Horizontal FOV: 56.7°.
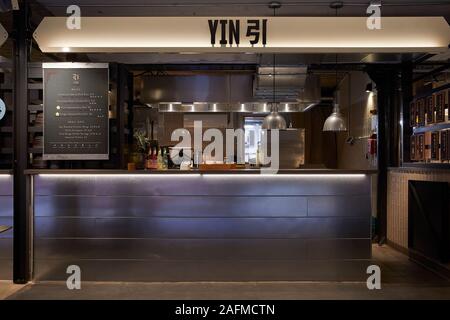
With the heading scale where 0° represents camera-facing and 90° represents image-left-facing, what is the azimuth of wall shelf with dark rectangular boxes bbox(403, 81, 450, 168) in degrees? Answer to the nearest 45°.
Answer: approximately 45°

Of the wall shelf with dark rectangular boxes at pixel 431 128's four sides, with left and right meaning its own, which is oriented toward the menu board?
front

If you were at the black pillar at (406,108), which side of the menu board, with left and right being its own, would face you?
left

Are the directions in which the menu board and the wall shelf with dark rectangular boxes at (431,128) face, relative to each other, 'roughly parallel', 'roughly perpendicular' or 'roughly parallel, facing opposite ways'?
roughly perpendicular

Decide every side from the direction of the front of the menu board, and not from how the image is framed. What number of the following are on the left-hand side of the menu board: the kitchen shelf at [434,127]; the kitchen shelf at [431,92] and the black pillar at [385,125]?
3

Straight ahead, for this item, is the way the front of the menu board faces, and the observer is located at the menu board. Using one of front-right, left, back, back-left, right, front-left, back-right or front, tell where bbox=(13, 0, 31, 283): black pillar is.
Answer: right

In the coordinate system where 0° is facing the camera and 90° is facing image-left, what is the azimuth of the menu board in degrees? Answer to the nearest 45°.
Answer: approximately 0°

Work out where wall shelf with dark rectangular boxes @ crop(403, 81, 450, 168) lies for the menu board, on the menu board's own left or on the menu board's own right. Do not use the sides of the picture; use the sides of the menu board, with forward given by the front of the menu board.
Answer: on the menu board's own left

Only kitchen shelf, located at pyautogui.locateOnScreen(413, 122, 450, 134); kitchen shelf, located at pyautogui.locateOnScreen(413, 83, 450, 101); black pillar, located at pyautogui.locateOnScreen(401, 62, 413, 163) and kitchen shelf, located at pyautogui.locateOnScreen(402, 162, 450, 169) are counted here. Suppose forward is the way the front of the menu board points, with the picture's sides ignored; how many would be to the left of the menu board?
4

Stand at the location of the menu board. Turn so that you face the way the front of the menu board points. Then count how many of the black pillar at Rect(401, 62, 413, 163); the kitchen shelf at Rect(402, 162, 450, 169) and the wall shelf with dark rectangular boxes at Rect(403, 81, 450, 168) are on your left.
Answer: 3

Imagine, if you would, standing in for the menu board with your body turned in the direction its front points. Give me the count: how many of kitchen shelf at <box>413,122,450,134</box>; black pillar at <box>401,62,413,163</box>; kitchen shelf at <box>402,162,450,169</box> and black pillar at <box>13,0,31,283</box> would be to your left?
3
